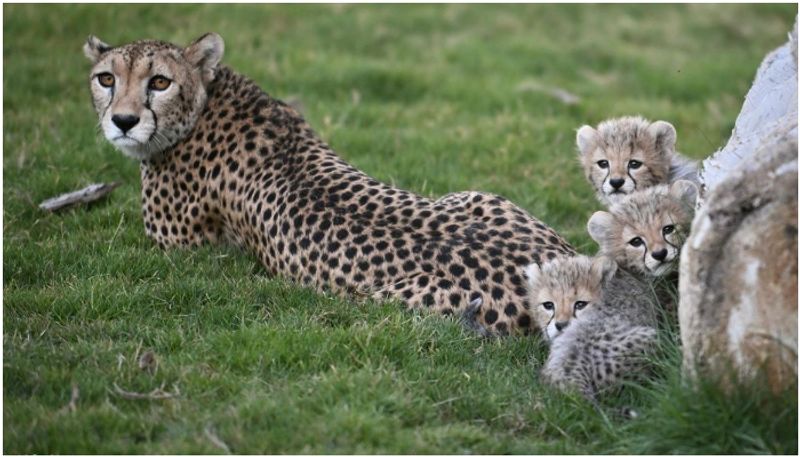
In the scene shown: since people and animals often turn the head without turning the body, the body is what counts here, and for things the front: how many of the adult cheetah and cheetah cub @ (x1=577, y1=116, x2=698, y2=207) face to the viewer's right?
0

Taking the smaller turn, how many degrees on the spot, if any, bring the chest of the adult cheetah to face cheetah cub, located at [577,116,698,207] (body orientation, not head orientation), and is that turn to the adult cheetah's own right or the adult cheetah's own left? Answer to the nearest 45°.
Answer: approximately 135° to the adult cheetah's own right

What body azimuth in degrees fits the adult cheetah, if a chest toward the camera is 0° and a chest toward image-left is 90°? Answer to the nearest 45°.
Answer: approximately 135°

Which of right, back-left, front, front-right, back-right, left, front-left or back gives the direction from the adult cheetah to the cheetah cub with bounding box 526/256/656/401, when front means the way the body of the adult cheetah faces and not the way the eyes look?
back

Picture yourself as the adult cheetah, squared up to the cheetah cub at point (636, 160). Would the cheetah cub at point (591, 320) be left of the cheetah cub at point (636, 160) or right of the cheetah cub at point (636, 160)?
right

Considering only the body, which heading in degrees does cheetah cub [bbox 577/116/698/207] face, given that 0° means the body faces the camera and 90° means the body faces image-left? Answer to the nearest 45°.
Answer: approximately 45°

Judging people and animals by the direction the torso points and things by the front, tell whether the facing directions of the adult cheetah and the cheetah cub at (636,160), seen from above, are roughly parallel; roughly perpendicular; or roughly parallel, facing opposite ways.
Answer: roughly perpendicular

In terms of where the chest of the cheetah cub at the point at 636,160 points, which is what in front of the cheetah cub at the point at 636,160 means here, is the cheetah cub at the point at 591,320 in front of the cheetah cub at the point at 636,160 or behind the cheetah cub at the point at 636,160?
in front
